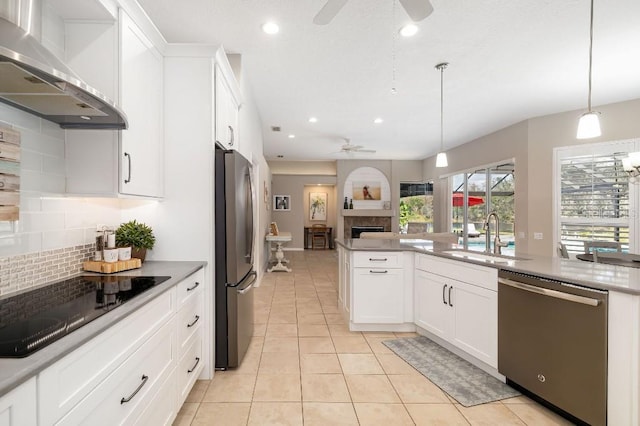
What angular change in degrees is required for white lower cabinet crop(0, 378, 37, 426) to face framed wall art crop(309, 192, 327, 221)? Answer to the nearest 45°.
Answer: approximately 90° to its left

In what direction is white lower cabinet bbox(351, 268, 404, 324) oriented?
toward the camera

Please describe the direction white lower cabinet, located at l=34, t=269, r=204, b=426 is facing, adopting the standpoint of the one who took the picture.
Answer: facing the viewer and to the right of the viewer

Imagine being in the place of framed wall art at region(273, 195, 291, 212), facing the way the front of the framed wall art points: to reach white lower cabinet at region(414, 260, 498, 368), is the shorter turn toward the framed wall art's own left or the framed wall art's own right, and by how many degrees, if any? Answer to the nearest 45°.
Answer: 0° — it already faces it

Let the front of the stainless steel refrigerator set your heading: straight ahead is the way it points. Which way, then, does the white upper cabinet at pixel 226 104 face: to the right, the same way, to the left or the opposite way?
the same way

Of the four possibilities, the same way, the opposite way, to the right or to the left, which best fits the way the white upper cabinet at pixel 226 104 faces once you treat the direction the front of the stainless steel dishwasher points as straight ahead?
the opposite way

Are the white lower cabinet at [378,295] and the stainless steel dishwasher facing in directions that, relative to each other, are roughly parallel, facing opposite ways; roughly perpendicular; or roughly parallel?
roughly perpendicular

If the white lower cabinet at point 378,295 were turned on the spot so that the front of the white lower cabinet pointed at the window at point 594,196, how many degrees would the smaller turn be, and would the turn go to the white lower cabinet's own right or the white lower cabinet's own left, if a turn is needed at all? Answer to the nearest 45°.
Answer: approximately 135° to the white lower cabinet's own left

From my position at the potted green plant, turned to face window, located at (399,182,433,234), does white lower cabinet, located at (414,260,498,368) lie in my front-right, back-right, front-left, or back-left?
front-right

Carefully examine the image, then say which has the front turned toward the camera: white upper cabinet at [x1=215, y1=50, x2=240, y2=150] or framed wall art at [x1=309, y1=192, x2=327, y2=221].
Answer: the framed wall art

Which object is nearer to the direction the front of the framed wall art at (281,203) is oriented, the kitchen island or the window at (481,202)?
the kitchen island

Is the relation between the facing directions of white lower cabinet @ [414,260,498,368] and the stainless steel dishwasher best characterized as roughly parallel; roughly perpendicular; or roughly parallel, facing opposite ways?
roughly parallel

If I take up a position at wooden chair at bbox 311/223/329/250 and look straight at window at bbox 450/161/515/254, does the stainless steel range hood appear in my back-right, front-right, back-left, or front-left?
front-right

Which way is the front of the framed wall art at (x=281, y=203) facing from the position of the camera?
facing the viewer

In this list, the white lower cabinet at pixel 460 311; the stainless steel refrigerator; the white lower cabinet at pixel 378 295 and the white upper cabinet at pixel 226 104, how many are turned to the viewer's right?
2

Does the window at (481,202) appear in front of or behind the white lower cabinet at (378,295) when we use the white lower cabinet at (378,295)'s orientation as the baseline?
behind
